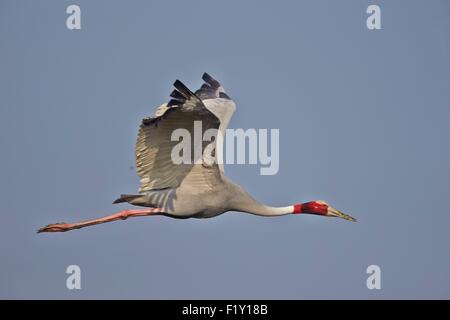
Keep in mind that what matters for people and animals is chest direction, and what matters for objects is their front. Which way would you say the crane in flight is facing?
to the viewer's right
